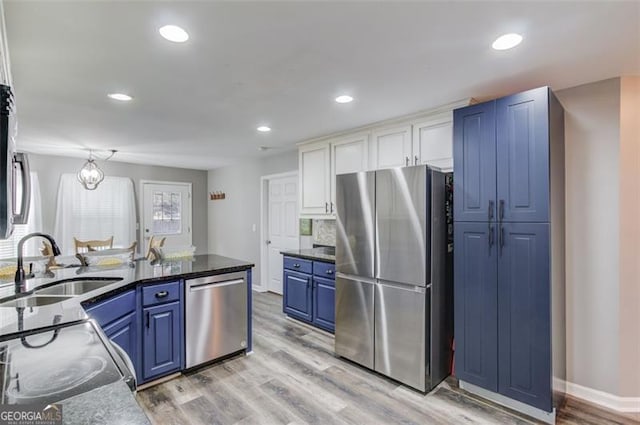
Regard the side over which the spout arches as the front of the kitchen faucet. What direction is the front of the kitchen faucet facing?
to the viewer's right

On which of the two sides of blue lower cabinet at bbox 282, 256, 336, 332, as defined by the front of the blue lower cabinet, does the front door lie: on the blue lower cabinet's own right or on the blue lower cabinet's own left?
on the blue lower cabinet's own right

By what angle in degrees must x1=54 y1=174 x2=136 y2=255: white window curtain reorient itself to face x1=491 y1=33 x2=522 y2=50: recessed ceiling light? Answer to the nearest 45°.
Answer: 0° — it already faces it

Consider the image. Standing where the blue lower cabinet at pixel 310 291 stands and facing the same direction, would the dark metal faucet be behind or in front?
in front

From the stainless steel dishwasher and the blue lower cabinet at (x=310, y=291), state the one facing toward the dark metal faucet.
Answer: the blue lower cabinet

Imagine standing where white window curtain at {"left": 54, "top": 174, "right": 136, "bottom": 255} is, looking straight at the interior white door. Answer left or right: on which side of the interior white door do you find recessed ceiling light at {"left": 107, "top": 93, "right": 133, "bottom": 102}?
right

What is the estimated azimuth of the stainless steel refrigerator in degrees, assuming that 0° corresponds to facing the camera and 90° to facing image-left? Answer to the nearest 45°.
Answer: approximately 45°

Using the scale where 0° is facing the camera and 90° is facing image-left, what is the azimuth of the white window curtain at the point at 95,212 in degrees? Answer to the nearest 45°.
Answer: approximately 0°

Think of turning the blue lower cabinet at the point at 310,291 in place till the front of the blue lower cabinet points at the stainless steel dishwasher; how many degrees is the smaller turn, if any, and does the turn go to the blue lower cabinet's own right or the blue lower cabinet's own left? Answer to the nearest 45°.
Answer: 0° — it already faces it

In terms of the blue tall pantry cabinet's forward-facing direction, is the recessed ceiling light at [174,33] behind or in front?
in front

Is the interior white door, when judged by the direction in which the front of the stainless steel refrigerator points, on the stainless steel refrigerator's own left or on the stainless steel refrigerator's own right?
on the stainless steel refrigerator's own right
